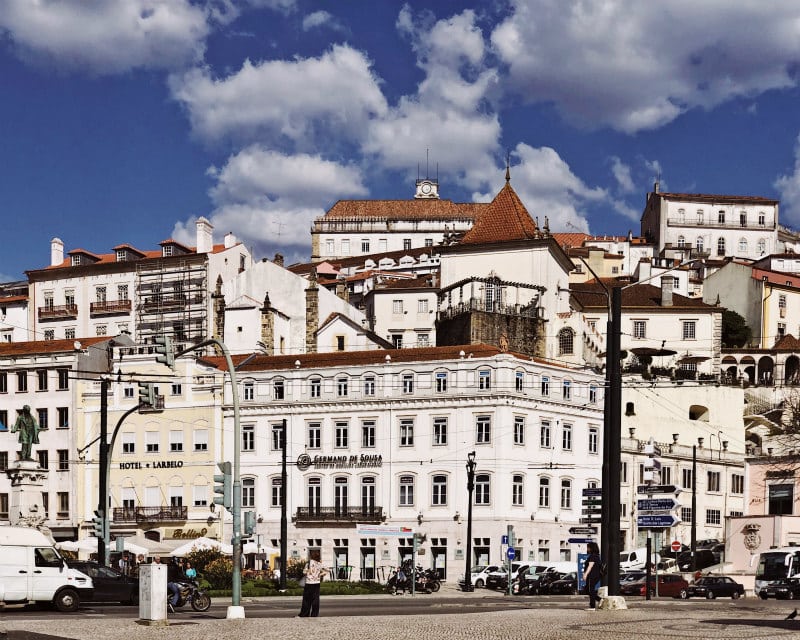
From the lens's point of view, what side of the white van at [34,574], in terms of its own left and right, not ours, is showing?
right

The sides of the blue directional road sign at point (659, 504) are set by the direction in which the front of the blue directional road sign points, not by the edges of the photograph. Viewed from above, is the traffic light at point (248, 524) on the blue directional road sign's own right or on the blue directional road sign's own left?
on the blue directional road sign's own right
